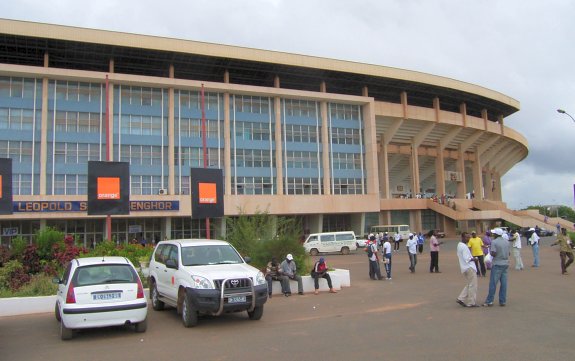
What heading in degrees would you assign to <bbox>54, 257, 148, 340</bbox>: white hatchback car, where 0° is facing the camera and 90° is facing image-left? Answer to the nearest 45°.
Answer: approximately 180°

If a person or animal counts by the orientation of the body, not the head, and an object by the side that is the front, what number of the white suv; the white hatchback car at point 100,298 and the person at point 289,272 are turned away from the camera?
1

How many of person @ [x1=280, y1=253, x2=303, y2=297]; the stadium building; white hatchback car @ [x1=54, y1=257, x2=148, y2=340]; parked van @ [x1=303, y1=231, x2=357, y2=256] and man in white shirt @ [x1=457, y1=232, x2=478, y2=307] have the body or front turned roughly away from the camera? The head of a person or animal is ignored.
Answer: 1

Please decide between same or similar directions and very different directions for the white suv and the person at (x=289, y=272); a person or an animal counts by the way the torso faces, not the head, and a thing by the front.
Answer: same or similar directions

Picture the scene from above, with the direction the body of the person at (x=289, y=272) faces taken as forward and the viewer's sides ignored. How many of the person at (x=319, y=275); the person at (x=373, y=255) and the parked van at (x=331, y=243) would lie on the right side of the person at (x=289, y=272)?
0

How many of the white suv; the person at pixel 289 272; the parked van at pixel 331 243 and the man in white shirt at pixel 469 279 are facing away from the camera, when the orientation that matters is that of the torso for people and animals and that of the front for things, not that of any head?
0

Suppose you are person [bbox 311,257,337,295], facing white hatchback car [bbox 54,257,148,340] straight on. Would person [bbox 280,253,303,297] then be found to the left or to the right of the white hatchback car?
right

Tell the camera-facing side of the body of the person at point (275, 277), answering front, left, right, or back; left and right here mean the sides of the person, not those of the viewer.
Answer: front

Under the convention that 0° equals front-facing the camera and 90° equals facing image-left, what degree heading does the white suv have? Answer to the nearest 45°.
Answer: approximately 315°

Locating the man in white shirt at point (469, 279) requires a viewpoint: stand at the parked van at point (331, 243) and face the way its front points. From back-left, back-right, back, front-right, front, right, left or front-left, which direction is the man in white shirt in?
left

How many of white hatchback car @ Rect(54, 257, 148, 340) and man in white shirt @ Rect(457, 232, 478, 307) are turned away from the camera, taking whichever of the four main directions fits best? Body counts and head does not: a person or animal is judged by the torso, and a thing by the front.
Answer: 1

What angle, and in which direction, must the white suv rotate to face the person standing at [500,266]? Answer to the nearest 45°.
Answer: approximately 45° to its left

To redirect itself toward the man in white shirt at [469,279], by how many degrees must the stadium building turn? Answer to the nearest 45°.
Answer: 0° — it already faces them

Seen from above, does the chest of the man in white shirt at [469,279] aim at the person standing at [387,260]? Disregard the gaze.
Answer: no

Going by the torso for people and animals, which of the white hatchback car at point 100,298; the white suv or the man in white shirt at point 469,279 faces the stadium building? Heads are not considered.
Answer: the white hatchback car

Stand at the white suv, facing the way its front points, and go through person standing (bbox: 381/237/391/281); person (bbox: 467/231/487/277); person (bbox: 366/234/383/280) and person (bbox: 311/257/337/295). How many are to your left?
4

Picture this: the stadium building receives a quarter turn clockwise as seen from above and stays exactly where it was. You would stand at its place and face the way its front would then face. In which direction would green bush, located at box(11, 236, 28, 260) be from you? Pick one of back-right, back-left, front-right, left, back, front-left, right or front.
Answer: front-left

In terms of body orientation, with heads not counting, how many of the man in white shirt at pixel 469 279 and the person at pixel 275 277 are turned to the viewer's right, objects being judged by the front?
1
